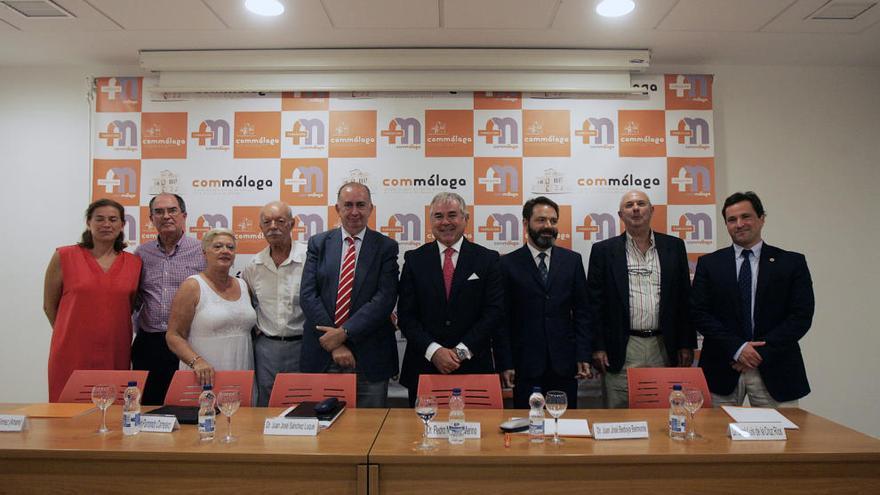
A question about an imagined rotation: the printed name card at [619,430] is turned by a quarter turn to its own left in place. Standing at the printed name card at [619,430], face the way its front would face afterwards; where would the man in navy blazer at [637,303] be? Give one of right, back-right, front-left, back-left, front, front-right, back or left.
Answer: left

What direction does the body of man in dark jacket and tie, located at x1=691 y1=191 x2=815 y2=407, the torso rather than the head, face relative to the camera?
toward the camera

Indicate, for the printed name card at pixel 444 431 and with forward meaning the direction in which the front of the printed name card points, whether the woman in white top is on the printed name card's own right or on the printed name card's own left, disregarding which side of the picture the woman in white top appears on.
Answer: on the printed name card's own right

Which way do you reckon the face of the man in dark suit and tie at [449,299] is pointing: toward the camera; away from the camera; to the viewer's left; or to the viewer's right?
toward the camera

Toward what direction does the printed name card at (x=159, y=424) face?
toward the camera

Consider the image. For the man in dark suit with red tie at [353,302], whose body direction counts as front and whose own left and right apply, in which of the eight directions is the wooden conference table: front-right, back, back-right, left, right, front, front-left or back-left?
front

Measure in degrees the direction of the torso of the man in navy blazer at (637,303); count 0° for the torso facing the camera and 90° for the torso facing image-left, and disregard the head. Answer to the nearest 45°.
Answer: approximately 0°

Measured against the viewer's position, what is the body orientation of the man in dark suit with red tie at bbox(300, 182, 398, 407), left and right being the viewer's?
facing the viewer

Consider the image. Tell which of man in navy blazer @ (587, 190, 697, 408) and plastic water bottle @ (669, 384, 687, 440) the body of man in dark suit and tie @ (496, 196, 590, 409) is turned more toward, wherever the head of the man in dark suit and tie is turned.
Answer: the plastic water bottle

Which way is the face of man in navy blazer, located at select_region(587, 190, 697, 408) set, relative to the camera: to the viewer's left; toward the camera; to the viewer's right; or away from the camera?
toward the camera

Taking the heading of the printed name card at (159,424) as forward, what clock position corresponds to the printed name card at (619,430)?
the printed name card at (619,430) is roughly at 10 o'clock from the printed name card at (159,424).

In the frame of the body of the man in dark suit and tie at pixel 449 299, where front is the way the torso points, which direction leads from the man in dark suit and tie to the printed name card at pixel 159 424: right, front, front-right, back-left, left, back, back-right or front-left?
front-right

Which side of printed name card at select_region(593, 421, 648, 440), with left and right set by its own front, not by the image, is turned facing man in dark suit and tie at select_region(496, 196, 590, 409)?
back

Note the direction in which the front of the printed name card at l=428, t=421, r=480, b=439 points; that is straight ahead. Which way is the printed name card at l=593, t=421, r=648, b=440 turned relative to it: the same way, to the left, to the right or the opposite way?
the same way

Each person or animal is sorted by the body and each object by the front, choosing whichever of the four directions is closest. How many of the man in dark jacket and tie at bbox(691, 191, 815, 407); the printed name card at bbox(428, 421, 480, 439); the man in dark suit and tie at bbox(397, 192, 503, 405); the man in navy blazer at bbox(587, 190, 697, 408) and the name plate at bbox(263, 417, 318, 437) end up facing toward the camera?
5

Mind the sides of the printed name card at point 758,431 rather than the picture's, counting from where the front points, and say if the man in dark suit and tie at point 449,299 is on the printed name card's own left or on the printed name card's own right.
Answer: on the printed name card's own right

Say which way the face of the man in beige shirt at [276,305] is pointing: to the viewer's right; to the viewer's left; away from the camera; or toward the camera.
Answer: toward the camera

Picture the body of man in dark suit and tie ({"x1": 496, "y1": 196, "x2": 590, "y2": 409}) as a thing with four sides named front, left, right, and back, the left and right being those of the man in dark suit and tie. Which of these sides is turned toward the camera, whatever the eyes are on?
front
